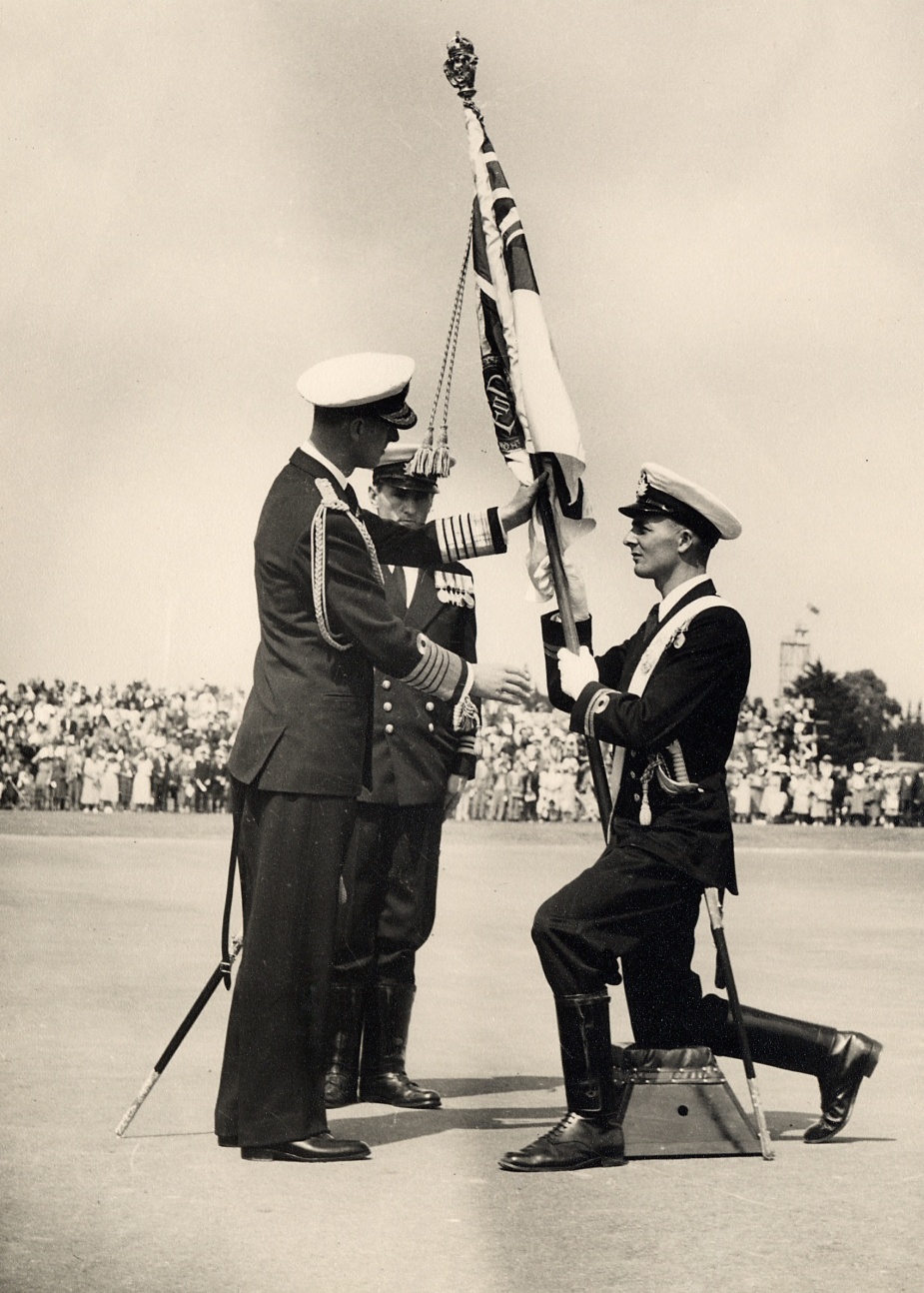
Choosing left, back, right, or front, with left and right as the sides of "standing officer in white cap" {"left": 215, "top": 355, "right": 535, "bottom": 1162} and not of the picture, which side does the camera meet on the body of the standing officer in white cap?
right

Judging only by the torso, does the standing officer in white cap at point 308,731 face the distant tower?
no

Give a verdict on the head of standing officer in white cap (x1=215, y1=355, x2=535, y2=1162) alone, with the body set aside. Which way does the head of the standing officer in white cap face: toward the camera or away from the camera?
away from the camera

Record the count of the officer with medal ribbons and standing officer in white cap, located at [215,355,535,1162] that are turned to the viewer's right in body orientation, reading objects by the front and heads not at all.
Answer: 1

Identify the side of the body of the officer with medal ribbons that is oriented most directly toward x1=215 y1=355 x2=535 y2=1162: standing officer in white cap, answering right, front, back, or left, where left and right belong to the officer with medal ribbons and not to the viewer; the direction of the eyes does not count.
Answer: front

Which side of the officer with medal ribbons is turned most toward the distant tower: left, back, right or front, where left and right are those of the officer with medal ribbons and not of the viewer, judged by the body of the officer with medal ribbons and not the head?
back

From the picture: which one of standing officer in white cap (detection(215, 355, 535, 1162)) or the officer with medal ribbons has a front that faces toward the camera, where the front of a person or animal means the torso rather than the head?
the officer with medal ribbons

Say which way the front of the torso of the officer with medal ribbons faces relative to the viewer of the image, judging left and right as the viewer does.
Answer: facing the viewer

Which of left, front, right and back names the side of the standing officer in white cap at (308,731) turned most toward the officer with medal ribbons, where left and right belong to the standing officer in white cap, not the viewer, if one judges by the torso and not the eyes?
left

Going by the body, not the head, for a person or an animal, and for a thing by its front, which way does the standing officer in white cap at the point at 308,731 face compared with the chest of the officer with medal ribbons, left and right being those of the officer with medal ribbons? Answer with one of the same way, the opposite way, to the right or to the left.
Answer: to the left
